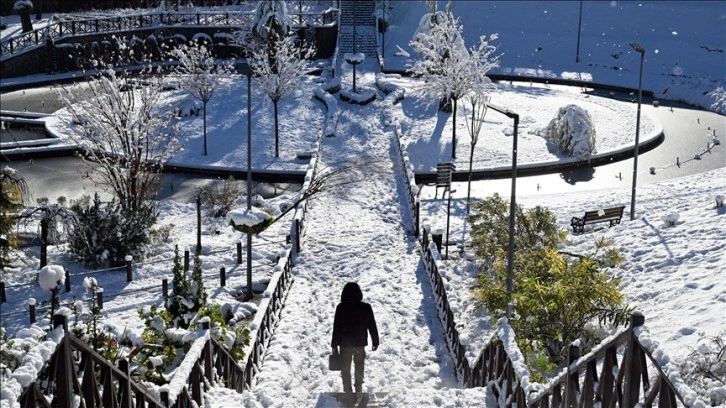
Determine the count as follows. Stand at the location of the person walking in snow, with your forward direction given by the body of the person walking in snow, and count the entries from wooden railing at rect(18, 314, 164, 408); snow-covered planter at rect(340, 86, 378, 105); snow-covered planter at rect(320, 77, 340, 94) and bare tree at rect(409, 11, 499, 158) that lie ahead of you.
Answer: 3

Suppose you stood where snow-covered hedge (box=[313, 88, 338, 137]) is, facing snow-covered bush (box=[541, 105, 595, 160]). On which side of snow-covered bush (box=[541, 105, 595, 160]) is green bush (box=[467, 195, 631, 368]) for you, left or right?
right

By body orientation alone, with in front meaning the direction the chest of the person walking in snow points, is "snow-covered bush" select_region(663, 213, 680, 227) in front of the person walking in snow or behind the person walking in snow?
in front

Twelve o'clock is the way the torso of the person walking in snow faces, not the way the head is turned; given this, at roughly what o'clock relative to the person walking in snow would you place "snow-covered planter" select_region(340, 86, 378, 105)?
The snow-covered planter is roughly at 12 o'clock from the person walking in snow.

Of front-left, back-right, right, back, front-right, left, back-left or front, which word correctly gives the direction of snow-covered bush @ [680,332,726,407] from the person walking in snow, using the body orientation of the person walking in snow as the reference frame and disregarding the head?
right

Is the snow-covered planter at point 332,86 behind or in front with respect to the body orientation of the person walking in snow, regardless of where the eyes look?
in front

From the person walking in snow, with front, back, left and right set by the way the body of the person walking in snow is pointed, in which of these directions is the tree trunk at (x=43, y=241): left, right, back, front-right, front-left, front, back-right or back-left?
front-left

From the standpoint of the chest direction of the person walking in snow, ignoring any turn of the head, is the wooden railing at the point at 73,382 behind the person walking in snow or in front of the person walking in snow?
behind

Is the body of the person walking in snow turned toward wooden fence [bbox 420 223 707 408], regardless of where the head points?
no

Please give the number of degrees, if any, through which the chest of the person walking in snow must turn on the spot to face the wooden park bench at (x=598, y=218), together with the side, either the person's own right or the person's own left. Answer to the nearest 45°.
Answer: approximately 45° to the person's own right

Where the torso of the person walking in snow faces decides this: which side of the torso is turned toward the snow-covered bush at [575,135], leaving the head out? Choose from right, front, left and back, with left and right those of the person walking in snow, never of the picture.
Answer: front

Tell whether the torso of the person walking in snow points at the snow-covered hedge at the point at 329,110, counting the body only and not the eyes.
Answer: yes

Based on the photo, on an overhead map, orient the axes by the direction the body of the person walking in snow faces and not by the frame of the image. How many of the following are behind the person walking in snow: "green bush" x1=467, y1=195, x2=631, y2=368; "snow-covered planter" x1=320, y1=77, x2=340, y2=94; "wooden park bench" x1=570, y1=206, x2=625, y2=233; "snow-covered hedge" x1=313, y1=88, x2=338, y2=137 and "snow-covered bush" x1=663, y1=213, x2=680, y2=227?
0

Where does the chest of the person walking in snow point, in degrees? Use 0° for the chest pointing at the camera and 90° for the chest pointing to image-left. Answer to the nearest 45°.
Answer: approximately 180°

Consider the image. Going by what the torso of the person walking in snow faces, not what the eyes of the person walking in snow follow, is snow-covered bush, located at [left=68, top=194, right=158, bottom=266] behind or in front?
in front

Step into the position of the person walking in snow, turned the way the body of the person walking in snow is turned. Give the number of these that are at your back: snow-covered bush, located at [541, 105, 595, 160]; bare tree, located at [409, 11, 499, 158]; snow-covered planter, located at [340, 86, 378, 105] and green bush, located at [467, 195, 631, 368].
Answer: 0

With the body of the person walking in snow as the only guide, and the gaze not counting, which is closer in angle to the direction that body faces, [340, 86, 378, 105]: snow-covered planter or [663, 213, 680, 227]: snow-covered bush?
the snow-covered planter
